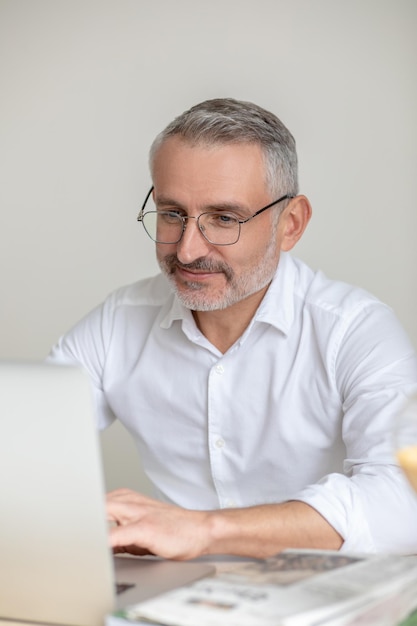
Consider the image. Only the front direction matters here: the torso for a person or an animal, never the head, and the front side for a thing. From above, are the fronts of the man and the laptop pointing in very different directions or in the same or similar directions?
very different directions

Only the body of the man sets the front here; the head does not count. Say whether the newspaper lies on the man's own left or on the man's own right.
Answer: on the man's own left

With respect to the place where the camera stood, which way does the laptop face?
facing away from the viewer and to the right of the viewer
